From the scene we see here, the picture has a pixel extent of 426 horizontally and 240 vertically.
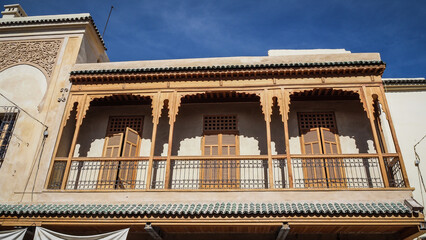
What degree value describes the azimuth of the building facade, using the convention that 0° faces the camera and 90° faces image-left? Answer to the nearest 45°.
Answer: approximately 0°
